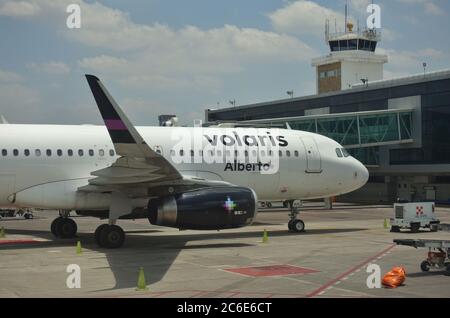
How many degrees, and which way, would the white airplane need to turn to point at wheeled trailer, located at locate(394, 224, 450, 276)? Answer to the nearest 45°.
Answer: approximately 45° to its right

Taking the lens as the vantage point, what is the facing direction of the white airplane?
facing to the right of the viewer
